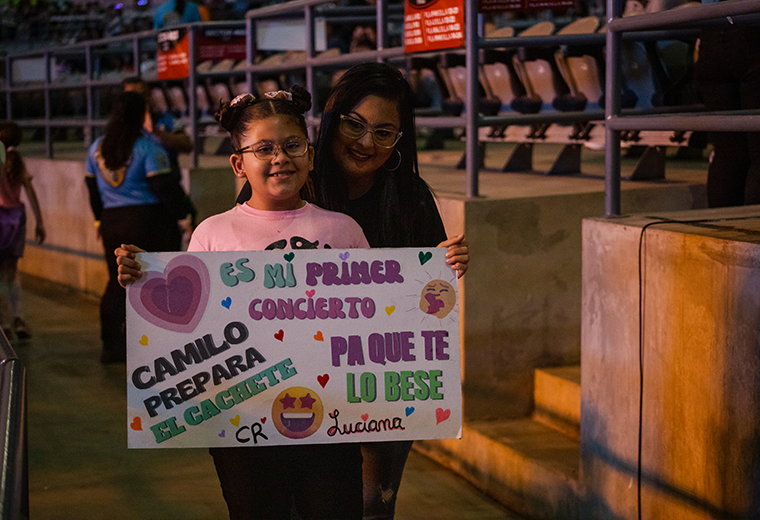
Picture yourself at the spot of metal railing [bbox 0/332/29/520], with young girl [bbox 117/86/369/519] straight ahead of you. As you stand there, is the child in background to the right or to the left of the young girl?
left

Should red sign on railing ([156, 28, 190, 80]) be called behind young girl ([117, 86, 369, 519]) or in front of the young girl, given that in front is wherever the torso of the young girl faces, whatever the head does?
behind

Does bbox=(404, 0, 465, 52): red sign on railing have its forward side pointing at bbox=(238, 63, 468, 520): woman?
yes

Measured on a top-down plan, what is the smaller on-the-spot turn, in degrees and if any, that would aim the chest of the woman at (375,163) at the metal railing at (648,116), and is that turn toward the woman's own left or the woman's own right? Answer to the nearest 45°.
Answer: approximately 135° to the woman's own left

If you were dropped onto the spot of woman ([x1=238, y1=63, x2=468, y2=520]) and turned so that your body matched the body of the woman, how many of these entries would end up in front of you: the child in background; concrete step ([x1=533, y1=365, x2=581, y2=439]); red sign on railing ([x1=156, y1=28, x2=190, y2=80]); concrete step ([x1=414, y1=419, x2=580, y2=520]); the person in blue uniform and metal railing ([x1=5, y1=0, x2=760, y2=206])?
0

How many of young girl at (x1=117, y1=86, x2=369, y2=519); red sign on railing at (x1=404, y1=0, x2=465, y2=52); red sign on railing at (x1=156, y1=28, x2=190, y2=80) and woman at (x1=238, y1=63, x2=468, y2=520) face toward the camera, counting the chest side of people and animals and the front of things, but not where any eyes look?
4

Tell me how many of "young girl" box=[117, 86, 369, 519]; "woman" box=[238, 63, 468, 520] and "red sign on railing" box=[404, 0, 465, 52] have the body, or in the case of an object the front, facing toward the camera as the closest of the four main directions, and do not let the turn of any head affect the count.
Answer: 3

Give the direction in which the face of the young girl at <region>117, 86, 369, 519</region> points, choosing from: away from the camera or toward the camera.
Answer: toward the camera

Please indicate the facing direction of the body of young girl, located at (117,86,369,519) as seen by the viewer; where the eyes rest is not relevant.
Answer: toward the camera

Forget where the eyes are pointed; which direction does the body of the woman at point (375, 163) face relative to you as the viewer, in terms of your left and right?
facing the viewer

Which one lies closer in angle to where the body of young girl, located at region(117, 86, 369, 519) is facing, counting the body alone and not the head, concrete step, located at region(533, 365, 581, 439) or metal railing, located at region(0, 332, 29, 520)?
the metal railing

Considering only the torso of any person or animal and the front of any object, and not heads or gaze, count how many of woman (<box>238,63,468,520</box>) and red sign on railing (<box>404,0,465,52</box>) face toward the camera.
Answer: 2

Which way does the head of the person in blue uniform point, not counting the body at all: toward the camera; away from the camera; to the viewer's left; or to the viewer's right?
away from the camera

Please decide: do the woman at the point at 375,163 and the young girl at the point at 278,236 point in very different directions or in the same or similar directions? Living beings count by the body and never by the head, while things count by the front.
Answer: same or similar directions

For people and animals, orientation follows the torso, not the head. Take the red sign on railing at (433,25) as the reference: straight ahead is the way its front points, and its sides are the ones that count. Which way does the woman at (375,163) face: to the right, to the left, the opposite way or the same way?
the same way
